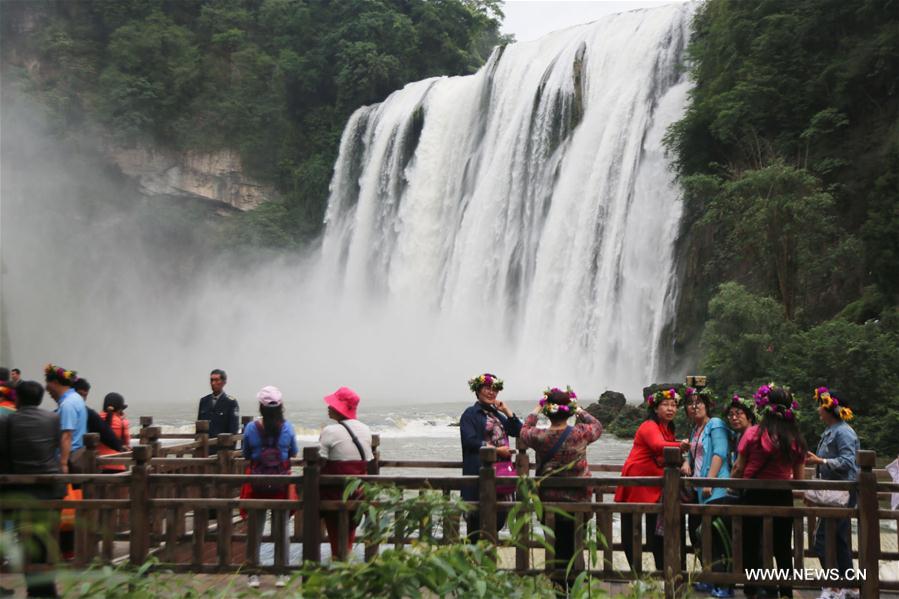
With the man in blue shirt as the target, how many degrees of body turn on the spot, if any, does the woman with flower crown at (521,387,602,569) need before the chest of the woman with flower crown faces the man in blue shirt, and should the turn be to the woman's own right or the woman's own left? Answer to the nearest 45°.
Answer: approximately 90° to the woman's own left

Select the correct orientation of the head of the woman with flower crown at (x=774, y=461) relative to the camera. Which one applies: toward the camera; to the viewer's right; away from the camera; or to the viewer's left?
away from the camera

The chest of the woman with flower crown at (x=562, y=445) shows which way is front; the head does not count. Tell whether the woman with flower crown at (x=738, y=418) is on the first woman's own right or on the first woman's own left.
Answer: on the first woman's own right

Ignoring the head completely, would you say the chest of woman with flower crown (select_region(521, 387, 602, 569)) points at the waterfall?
yes

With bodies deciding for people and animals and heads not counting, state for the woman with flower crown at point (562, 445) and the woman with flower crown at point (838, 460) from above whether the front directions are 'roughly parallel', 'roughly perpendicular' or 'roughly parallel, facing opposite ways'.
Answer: roughly perpendicular

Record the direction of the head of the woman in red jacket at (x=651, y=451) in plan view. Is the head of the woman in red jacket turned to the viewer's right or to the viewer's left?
to the viewer's right

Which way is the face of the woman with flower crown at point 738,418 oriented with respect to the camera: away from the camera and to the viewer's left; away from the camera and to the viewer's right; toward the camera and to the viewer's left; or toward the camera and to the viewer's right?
toward the camera and to the viewer's left

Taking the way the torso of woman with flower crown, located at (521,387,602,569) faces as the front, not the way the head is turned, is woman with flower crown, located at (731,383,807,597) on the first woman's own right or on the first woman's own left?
on the first woman's own right

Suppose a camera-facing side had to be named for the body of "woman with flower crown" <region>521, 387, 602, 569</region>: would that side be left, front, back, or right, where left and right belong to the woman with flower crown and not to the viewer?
back

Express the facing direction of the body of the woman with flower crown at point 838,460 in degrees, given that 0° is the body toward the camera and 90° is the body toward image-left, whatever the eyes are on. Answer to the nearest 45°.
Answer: approximately 90°

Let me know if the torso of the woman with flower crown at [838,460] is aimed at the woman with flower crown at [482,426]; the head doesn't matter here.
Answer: yes
